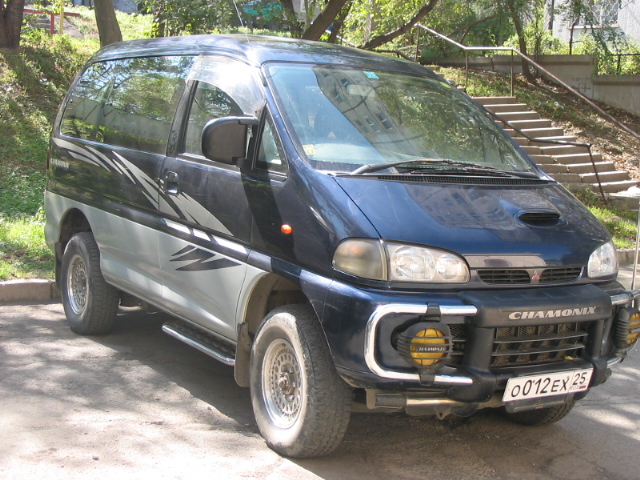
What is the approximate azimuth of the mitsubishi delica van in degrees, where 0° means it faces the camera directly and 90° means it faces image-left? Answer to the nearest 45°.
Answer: approximately 315°

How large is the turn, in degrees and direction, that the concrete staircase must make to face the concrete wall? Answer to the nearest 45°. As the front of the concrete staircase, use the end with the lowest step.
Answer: approximately 135° to its left

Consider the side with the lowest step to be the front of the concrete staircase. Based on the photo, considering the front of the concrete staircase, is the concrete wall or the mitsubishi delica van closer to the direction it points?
the mitsubishi delica van

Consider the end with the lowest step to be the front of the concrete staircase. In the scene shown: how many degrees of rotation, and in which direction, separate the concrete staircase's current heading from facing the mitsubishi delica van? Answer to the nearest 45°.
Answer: approximately 45° to its right

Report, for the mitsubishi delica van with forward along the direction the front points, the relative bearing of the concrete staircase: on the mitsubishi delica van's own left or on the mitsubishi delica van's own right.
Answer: on the mitsubishi delica van's own left

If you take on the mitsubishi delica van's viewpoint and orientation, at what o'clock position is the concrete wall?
The concrete wall is roughly at 8 o'clock from the mitsubishi delica van.
